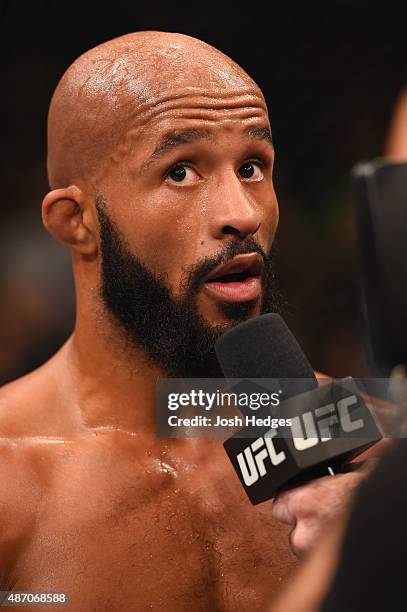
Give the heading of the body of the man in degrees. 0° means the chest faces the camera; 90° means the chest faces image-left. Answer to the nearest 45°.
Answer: approximately 315°

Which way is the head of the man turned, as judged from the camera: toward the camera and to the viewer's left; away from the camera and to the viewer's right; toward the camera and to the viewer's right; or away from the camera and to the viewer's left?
toward the camera and to the viewer's right
